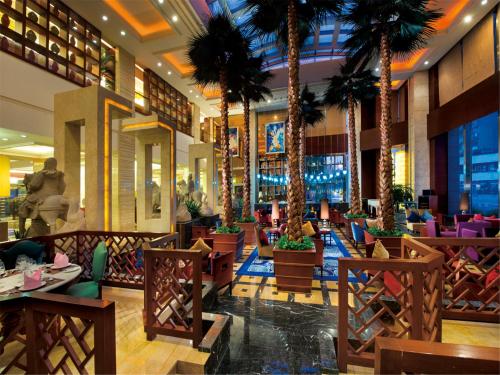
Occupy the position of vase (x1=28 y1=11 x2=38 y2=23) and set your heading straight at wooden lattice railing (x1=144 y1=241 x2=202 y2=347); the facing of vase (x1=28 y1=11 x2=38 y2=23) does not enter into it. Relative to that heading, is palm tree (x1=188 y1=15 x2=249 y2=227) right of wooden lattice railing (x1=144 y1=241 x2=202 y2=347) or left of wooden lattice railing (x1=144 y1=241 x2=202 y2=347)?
left

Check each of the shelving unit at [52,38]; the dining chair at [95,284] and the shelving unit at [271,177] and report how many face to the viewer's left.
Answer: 1

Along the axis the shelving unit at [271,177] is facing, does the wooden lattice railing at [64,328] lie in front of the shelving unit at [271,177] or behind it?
in front

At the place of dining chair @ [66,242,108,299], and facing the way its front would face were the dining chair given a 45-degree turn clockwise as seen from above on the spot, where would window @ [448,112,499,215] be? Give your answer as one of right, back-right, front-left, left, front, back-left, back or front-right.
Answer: back-right

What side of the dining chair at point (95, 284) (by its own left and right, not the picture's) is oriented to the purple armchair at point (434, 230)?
back

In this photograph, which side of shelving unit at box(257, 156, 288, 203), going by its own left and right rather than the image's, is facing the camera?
front

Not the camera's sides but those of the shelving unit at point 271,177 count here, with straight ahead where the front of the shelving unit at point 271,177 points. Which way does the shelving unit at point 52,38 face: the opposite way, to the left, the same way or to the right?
to the left

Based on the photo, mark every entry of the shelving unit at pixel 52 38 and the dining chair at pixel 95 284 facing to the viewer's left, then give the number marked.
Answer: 1

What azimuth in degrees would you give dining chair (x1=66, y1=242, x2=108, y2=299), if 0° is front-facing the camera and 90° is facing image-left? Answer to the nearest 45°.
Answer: approximately 90°

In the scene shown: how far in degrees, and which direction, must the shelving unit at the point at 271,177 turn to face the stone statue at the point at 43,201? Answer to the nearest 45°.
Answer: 0° — it already faces it

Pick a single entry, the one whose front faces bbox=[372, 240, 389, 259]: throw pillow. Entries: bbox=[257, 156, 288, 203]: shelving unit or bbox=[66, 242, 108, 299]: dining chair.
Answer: the shelving unit

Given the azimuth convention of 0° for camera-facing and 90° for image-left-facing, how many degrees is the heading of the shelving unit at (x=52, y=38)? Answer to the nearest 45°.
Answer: approximately 315°

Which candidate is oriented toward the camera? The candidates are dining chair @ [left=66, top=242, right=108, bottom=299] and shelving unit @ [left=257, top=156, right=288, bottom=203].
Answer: the shelving unit

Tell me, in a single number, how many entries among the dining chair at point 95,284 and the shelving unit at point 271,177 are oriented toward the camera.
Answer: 1

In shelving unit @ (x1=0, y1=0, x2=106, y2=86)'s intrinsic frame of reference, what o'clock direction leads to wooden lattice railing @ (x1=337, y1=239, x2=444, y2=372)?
The wooden lattice railing is roughly at 1 o'clock from the shelving unit.
